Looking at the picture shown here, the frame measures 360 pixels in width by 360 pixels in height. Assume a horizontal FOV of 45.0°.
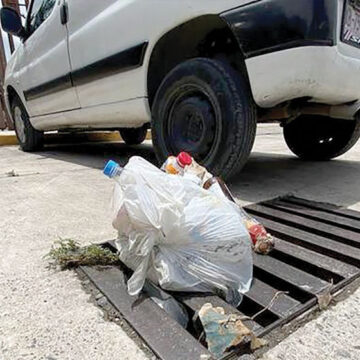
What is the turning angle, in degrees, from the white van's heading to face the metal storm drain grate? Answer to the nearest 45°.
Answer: approximately 135° to its left

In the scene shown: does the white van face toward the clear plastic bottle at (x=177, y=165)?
no

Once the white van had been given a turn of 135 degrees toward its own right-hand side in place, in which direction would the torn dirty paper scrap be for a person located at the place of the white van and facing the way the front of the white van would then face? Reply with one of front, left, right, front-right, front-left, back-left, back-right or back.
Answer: right

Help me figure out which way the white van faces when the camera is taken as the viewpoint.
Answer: facing away from the viewer and to the left of the viewer

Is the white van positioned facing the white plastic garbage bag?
no
